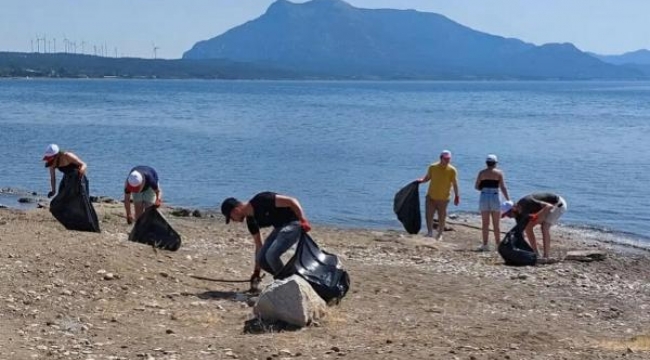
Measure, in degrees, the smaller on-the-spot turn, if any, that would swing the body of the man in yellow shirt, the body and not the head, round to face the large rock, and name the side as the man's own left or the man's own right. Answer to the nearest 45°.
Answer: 0° — they already face it

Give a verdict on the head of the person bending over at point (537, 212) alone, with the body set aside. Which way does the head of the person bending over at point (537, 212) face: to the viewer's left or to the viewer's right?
to the viewer's left

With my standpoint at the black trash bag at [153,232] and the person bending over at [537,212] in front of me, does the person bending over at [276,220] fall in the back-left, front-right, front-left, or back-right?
front-right

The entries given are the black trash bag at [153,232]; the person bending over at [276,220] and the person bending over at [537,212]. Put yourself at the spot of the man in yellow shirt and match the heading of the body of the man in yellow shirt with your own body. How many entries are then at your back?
0

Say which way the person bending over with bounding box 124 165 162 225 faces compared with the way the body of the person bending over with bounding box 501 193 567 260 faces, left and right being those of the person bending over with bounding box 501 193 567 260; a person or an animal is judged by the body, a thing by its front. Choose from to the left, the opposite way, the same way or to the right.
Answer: to the left

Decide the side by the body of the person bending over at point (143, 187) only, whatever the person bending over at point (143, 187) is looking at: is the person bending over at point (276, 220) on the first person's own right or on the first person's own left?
on the first person's own left

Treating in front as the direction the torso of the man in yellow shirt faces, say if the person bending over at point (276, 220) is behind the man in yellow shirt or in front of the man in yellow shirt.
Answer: in front

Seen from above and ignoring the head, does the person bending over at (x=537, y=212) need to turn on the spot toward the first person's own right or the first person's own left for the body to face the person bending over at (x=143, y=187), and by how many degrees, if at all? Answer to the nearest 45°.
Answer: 0° — they already face them

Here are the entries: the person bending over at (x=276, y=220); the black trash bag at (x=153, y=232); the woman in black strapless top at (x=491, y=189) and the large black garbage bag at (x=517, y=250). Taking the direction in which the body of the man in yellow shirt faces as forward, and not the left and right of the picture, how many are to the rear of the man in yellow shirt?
0

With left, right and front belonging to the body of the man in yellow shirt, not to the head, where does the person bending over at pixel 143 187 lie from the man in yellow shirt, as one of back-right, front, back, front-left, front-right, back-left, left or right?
front-right

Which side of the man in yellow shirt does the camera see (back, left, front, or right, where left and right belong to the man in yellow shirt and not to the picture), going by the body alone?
front

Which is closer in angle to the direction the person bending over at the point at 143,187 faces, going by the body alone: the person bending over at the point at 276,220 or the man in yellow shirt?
the person bending over

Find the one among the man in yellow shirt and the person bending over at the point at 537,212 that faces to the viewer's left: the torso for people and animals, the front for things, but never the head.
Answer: the person bending over

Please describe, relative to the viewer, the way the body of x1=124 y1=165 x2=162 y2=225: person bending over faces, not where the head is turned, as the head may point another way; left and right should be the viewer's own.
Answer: facing the viewer and to the left of the viewer

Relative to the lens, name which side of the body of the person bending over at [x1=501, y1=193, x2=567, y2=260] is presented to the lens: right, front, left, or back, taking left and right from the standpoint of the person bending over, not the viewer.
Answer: left

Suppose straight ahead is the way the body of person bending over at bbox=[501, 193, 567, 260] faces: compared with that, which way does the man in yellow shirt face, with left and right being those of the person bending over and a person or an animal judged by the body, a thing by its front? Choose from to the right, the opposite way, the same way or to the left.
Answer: to the left
